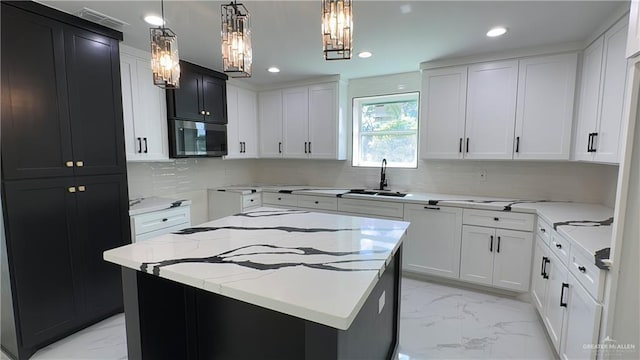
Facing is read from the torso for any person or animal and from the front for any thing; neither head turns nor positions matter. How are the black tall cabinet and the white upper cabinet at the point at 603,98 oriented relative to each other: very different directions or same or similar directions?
very different directions

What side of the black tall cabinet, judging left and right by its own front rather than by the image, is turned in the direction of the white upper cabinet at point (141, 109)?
left

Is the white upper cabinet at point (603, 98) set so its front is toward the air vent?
yes

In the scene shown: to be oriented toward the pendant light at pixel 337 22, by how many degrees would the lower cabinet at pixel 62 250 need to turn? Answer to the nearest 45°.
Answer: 0° — it already faces it

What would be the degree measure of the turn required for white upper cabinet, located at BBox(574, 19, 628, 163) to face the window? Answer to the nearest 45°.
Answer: approximately 45° to its right

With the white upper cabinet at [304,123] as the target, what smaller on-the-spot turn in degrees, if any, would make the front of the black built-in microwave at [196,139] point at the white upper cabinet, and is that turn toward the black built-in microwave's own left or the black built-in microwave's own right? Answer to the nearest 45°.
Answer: approximately 45° to the black built-in microwave's own left
